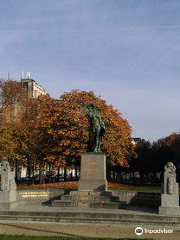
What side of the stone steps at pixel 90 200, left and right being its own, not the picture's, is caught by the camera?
front

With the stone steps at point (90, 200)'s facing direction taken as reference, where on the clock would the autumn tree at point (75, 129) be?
The autumn tree is roughly at 6 o'clock from the stone steps.

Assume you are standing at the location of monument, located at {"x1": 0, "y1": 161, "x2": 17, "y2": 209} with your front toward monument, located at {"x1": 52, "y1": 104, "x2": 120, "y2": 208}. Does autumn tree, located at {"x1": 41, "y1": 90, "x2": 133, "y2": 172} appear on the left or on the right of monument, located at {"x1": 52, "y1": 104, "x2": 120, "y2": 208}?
left

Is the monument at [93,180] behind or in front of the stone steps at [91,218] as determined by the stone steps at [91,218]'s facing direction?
behind

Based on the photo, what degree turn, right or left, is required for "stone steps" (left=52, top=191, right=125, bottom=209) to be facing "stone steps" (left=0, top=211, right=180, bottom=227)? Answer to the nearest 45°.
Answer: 0° — it already faces it

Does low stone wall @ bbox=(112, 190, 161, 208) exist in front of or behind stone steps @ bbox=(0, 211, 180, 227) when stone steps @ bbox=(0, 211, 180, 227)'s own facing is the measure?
behind

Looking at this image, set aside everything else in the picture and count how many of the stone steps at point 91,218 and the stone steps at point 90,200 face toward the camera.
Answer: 2
